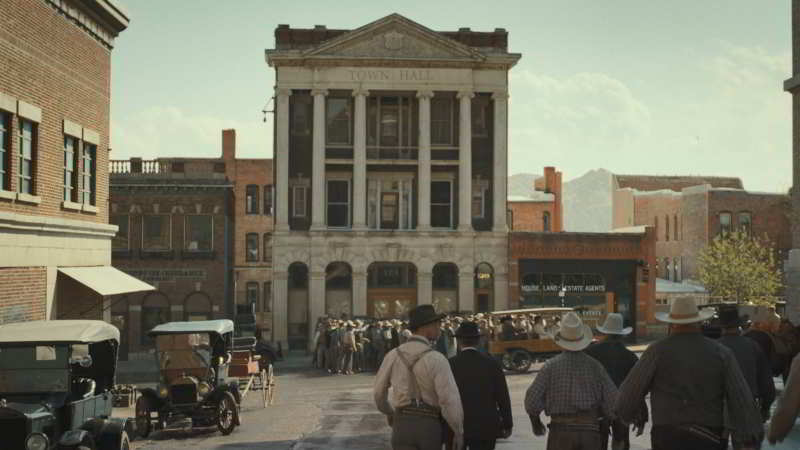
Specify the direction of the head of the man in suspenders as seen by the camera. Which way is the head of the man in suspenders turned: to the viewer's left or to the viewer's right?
to the viewer's right

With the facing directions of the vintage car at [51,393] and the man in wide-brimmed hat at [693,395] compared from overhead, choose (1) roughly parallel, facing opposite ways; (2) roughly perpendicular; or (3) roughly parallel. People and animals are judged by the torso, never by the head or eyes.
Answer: roughly parallel, facing opposite ways

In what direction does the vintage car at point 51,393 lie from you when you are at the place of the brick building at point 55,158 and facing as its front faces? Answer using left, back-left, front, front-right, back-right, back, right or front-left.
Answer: front-right

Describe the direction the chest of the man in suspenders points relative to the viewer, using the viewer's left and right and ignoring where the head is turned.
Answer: facing away from the viewer

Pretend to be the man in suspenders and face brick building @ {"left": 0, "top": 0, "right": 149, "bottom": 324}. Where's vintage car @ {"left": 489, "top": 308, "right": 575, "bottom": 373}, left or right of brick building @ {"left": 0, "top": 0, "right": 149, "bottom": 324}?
right

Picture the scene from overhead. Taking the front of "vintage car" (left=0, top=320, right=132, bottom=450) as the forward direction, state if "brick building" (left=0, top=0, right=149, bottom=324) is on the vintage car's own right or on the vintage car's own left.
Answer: on the vintage car's own right

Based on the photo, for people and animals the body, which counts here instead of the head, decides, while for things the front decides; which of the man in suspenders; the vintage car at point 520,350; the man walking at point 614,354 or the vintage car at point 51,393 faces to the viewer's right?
the vintage car at point 520,350

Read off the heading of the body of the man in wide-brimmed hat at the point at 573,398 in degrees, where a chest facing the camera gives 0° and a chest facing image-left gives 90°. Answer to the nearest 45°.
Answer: approximately 180°

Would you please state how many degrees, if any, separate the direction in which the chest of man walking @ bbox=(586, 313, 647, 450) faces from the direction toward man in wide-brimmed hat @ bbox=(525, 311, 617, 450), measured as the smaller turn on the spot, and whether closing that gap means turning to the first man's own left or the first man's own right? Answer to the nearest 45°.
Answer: approximately 180°

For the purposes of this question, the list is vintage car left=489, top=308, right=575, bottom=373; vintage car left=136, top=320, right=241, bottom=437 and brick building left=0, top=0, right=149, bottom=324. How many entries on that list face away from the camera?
0

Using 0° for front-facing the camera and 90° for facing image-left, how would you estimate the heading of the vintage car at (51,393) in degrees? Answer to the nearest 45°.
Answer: approximately 45°

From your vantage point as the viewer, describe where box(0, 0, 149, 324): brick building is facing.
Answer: facing the viewer and to the right of the viewer

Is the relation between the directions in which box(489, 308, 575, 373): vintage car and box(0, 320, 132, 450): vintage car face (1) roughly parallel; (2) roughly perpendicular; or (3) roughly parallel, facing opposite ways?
roughly perpendicular

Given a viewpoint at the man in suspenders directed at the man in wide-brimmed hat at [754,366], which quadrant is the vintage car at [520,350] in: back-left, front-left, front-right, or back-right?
front-left

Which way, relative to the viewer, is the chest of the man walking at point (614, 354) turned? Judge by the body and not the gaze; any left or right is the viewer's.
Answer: facing away from the viewer

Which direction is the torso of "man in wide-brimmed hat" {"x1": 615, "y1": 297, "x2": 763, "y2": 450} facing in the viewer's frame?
away from the camera

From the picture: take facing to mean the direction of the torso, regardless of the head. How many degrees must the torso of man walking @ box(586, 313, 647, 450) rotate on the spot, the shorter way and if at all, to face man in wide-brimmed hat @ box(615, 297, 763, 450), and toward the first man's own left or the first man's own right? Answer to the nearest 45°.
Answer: approximately 180°

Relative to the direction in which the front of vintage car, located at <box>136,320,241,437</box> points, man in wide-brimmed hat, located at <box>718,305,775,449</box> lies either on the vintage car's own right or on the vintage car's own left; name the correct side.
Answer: on the vintage car's own left

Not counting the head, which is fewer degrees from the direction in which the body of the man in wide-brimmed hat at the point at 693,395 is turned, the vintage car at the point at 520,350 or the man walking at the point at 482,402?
the vintage car

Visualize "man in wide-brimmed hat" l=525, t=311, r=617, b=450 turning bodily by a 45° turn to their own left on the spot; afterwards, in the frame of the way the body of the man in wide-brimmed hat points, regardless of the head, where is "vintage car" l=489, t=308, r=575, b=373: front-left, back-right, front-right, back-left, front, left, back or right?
front-right
